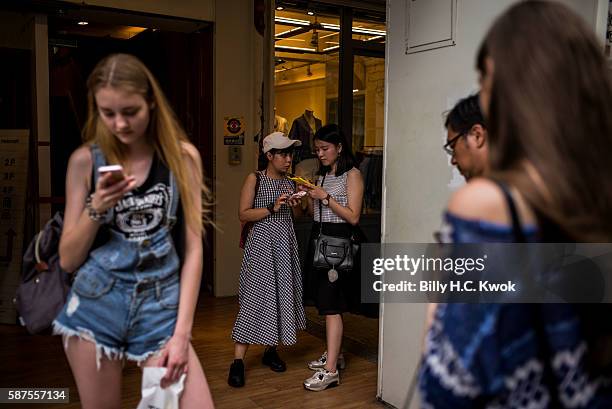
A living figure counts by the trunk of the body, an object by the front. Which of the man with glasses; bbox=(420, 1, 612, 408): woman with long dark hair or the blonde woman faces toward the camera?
the blonde woman

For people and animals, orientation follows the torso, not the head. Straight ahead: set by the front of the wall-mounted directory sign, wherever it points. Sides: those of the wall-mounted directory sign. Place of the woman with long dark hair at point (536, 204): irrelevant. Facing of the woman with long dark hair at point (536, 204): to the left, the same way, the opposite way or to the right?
the opposite way

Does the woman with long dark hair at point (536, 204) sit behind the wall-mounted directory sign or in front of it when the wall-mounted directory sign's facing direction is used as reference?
in front

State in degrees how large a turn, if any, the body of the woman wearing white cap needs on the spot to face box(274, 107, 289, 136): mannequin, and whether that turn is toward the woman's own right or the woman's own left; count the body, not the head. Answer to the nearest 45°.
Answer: approximately 135° to the woman's own left

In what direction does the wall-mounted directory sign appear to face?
toward the camera

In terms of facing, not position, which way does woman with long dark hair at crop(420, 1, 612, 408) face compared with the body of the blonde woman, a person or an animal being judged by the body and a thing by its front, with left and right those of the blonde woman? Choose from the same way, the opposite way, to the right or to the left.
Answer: the opposite way

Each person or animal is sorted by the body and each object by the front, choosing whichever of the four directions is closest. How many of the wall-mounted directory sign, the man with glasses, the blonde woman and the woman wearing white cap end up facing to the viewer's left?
1

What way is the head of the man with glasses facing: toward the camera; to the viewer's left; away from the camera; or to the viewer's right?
to the viewer's left

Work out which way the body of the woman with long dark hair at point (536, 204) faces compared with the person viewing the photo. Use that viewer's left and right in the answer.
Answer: facing away from the viewer and to the left of the viewer

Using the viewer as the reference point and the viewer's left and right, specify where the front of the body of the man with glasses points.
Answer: facing to the left of the viewer

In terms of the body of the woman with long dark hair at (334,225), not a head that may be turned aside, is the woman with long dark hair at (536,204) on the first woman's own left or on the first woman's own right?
on the first woman's own left

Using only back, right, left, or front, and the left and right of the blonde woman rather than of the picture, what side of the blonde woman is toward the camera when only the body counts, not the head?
front

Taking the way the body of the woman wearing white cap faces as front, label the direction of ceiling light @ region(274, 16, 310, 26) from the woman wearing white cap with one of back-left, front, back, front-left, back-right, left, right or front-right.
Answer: back-left

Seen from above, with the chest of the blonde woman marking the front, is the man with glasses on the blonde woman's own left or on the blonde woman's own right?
on the blonde woman's own left

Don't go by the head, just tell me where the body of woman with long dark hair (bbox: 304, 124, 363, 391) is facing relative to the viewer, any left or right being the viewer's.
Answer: facing the viewer and to the left of the viewer

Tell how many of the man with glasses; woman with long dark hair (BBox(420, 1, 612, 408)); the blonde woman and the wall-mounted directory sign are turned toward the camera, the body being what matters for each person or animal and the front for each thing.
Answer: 2

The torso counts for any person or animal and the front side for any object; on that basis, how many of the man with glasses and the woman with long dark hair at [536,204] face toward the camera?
0
